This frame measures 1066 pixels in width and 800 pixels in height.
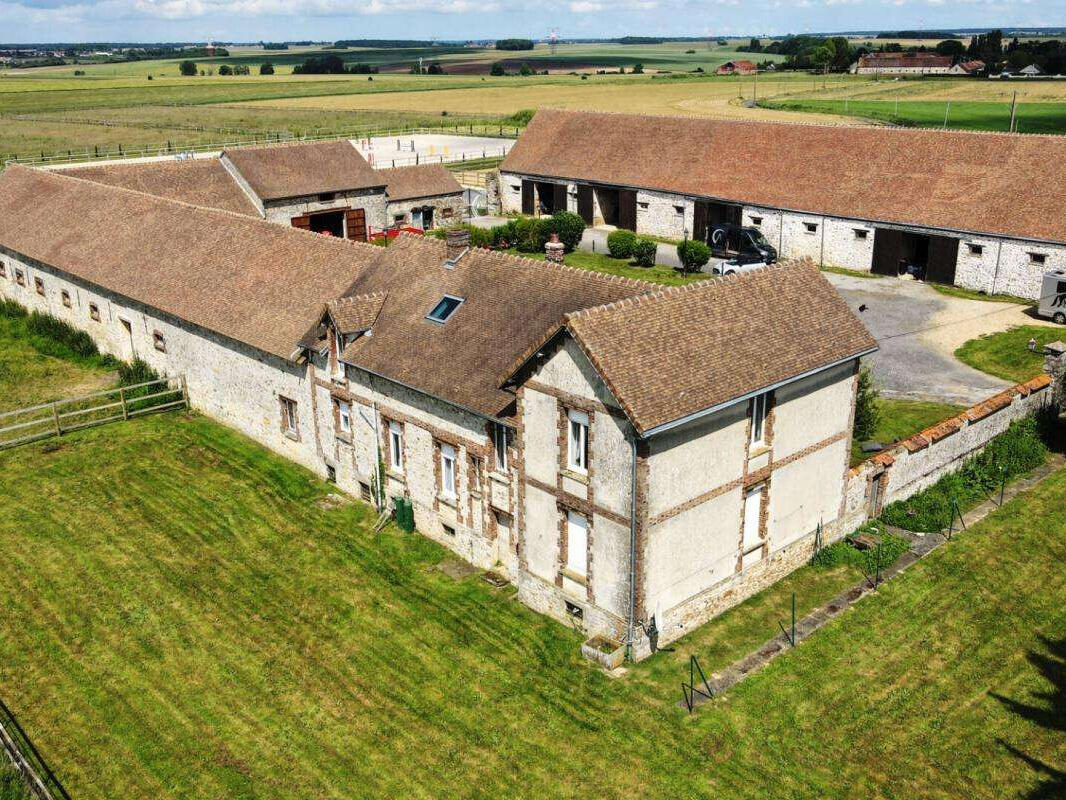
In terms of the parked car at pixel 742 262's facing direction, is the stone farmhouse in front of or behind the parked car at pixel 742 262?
in front

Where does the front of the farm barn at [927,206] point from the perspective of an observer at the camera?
facing the viewer and to the left of the viewer

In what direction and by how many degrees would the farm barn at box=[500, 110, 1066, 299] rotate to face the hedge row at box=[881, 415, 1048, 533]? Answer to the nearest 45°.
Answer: approximately 45° to its left

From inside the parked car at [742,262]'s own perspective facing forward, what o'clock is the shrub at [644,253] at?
The shrub is roughly at 2 o'clock from the parked car.

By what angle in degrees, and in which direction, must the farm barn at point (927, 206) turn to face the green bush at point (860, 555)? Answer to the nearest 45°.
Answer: approximately 45° to its left
